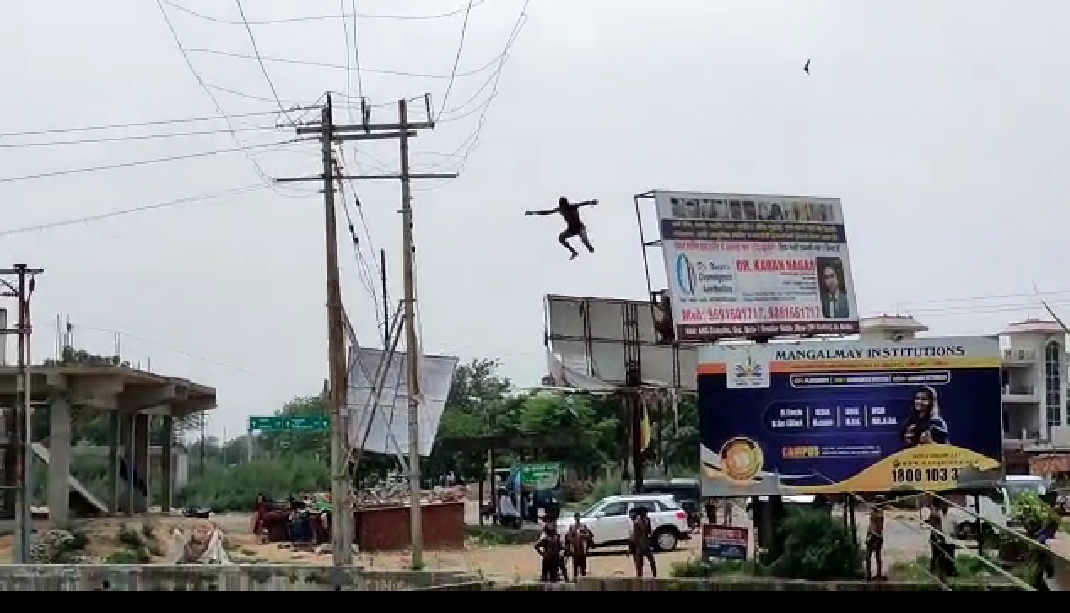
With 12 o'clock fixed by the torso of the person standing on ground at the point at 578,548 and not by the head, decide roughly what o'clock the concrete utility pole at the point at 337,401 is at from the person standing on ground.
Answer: The concrete utility pole is roughly at 9 o'clock from the person standing on ground.

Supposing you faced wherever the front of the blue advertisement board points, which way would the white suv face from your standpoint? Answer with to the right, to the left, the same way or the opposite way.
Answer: to the right

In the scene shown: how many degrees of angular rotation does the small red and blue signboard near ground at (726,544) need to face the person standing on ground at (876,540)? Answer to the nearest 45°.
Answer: approximately 45° to its left

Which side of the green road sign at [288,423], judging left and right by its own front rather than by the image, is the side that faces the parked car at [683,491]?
left

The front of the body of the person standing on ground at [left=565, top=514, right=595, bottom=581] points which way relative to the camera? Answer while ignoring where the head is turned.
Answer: away from the camera

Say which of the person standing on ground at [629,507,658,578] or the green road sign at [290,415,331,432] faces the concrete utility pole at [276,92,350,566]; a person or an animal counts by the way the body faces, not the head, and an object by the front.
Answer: the green road sign

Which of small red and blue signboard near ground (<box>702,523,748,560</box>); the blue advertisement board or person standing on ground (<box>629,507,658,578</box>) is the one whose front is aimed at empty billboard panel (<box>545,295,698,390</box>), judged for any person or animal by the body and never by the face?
the person standing on ground

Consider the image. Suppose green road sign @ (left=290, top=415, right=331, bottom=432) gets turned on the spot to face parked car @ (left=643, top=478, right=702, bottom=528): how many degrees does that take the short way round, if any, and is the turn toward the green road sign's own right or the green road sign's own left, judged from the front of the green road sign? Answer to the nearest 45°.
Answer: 0° — it already faces it

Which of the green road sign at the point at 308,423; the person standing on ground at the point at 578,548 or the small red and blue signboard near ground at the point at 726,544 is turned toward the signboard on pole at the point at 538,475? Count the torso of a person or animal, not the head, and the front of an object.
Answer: the person standing on ground
